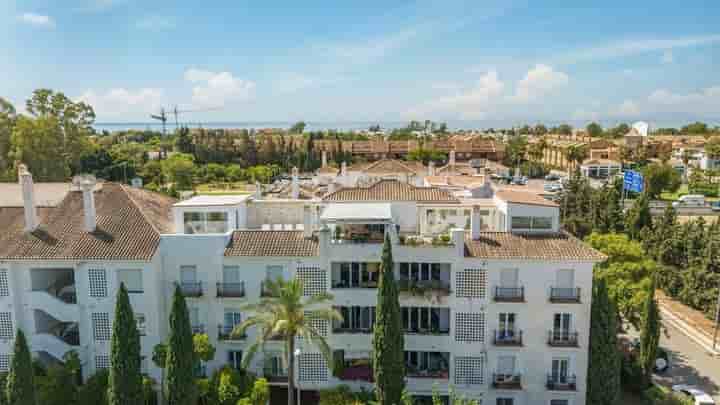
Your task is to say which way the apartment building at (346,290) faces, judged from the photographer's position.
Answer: facing the viewer

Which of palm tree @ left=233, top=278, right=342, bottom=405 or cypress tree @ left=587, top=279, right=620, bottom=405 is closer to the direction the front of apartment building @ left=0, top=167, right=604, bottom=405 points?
the palm tree

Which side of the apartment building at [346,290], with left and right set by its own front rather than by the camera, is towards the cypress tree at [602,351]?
left

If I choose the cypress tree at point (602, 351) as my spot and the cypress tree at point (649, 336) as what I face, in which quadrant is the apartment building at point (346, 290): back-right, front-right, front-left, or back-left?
back-left

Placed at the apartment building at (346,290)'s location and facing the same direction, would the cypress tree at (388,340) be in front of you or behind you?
in front

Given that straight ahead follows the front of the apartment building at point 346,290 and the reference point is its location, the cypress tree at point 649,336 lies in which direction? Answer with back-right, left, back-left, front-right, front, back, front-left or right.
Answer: left

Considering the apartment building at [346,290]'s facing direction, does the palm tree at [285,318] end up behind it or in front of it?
in front

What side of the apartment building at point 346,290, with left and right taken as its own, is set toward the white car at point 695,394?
left
